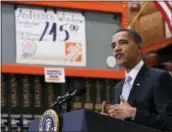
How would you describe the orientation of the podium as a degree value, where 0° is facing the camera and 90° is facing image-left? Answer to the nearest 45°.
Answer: approximately 45°

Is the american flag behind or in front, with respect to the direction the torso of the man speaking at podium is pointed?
behind

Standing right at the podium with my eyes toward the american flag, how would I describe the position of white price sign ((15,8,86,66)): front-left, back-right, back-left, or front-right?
front-left

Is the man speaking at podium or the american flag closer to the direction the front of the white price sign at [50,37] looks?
the man speaking at podium

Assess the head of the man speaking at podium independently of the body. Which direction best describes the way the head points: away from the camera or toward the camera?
toward the camera

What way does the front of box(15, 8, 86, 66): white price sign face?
toward the camera

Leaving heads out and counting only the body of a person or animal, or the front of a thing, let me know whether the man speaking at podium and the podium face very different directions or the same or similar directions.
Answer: same or similar directions

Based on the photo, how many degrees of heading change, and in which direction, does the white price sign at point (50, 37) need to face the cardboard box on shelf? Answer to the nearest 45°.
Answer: approximately 135° to its left

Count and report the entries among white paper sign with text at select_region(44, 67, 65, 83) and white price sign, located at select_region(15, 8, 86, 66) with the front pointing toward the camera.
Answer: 2
